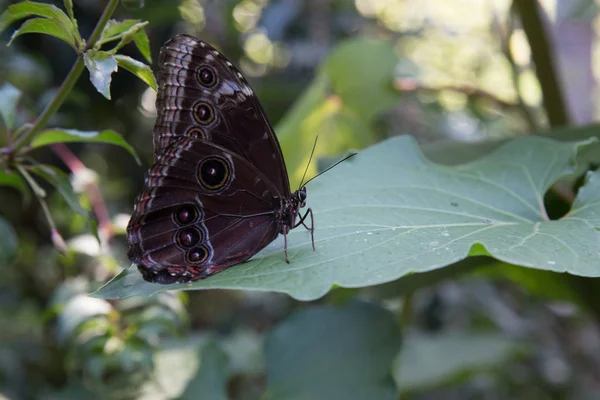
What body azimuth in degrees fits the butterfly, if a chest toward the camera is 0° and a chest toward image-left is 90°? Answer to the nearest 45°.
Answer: approximately 270°

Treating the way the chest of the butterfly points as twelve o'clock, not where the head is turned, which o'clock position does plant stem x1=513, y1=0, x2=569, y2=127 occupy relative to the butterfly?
The plant stem is roughly at 11 o'clock from the butterfly.
